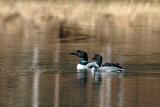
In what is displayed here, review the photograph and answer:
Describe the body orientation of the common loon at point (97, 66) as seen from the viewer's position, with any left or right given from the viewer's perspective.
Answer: facing to the left of the viewer
